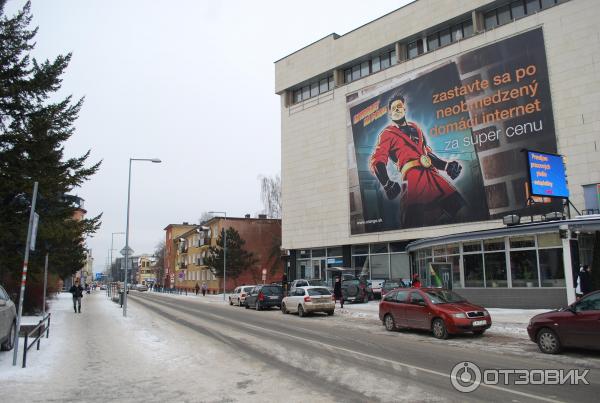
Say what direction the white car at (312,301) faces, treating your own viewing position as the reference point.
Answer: facing away from the viewer and to the left of the viewer

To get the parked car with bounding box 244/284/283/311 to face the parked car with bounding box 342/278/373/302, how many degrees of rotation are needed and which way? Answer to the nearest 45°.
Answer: approximately 45° to its right

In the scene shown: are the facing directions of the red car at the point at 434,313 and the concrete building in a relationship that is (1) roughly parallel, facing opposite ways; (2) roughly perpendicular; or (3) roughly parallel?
roughly perpendicular

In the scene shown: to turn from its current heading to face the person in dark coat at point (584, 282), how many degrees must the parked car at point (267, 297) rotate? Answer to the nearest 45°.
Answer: approximately 180°
